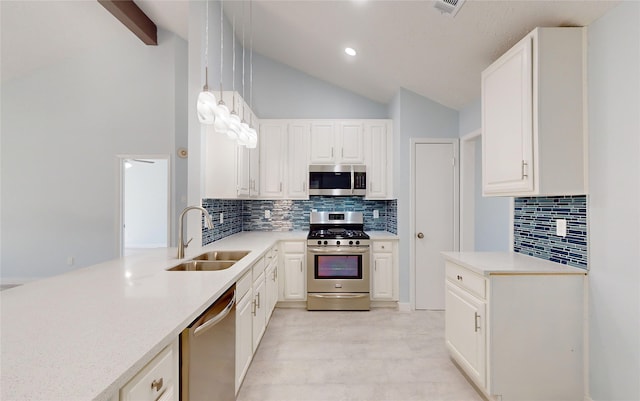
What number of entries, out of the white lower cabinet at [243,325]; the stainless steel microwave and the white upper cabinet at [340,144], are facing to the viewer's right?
1

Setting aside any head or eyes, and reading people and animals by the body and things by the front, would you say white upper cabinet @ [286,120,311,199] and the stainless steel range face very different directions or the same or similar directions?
same or similar directions

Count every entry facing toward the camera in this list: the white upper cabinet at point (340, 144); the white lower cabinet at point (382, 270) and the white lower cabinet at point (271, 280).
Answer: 2

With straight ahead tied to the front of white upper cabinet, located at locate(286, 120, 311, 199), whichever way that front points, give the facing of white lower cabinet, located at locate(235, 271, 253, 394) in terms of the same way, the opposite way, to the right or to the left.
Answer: to the left

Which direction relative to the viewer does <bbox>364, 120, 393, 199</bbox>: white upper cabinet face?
toward the camera

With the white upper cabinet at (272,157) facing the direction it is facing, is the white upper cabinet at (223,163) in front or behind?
in front

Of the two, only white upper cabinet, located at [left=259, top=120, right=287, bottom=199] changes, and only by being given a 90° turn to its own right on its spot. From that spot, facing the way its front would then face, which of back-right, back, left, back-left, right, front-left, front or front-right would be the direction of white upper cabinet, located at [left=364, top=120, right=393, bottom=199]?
back

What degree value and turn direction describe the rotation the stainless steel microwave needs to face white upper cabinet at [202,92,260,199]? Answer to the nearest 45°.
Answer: approximately 45° to its right

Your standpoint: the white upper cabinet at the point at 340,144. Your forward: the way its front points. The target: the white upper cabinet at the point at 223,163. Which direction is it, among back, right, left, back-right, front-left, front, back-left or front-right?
front-right

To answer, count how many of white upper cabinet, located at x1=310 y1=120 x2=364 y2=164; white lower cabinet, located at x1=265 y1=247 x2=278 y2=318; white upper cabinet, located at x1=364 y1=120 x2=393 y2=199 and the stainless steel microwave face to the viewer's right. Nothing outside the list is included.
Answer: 1

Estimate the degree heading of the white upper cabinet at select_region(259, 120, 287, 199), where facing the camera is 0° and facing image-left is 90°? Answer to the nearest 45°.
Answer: approximately 0°

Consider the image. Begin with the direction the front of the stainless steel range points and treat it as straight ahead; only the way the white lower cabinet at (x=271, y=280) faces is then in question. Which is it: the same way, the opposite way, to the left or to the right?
to the left

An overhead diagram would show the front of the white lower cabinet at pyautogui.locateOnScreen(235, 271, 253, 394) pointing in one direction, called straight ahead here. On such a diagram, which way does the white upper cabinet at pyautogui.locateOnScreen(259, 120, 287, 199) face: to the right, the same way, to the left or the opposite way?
to the right

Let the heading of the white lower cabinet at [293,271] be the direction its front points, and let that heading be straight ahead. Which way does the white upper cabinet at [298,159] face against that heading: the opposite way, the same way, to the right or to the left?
the same way

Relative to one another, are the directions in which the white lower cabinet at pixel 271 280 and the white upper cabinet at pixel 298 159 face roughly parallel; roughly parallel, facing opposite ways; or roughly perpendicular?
roughly perpendicular

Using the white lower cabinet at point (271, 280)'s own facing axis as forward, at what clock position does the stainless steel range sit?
The stainless steel range is roughly at 11 o'clock from the white lower cabinet.

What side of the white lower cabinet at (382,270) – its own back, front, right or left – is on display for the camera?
front

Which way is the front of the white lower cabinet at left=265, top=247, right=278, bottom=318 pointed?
to the viewer's right
